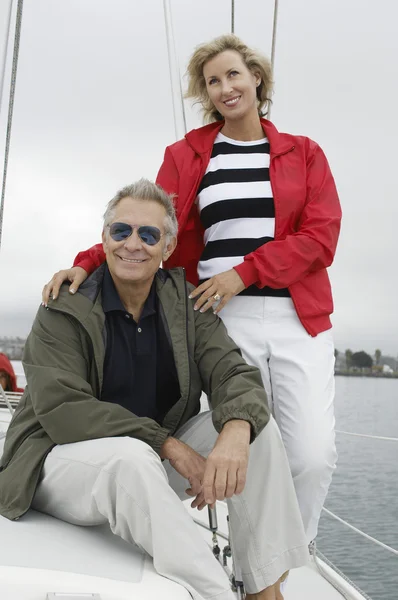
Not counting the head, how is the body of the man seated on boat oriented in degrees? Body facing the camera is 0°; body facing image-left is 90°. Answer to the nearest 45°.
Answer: approximately 315°

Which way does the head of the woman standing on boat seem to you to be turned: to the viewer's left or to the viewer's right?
to the viewer's left

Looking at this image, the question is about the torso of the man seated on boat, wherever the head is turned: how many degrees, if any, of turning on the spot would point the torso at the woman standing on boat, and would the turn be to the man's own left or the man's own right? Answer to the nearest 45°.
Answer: approximately 90° to the man's own left
